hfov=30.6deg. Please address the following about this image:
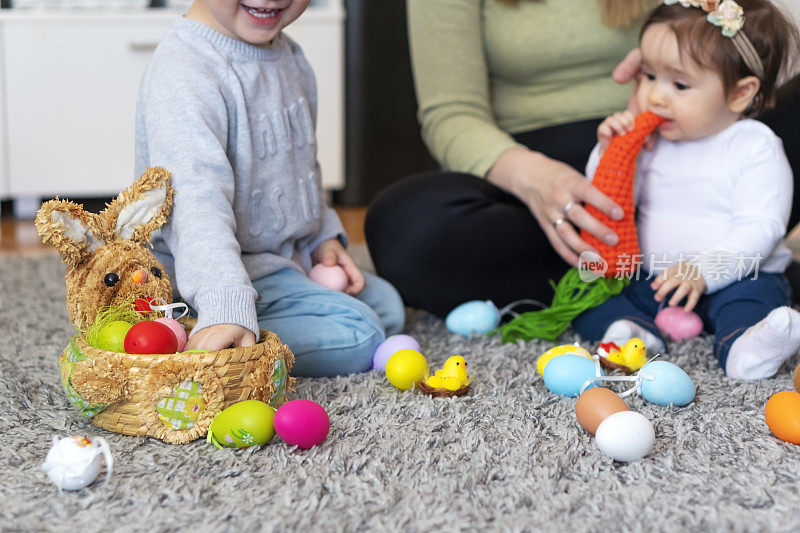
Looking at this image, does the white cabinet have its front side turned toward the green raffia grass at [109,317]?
yes

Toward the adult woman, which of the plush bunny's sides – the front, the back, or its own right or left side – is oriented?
left

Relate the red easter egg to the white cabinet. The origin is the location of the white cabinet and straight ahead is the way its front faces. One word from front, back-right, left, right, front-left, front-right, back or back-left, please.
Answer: front

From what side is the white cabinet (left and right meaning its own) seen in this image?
front

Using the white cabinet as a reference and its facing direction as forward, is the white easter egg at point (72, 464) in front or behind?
in front

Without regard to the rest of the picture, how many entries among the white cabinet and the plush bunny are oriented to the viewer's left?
0

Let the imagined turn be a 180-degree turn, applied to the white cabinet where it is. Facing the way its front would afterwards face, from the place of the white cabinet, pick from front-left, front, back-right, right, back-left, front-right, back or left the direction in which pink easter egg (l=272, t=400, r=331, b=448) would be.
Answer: back

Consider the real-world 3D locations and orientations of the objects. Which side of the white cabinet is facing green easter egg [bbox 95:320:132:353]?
front

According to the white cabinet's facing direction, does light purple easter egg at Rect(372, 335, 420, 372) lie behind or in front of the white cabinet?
in front

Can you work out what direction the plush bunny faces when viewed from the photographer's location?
facing the viewer and to the right of the viewer

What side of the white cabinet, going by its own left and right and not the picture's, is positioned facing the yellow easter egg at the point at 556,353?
front
